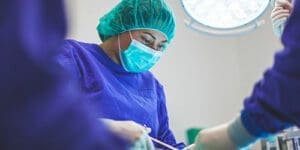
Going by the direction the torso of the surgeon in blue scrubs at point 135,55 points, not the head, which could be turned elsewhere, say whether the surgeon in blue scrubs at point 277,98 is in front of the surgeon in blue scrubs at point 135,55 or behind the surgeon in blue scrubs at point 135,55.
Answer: in front

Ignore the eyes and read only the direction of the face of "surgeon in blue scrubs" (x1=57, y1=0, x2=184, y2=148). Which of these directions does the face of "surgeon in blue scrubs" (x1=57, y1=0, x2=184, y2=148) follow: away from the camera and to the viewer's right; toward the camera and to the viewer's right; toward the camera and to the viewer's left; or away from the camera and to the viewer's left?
toward the camera and to the viewer's right

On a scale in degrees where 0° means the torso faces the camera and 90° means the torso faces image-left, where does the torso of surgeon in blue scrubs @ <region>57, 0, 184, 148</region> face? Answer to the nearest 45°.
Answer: approximately 315°
